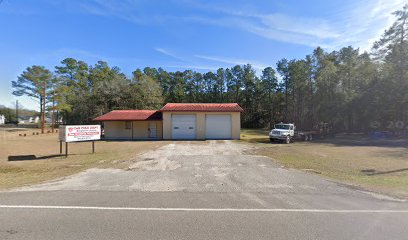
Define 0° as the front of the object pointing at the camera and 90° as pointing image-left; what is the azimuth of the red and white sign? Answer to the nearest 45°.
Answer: approximately 315°

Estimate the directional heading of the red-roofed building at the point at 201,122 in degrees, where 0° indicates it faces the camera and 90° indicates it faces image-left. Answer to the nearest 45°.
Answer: approximately 0°
